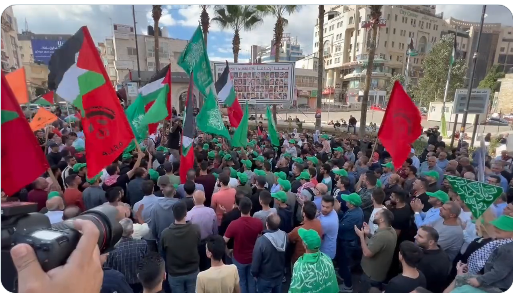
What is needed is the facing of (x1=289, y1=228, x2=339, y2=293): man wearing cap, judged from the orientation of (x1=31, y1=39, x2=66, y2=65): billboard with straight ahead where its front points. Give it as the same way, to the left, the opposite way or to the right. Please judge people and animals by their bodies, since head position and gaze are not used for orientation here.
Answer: the opposite way

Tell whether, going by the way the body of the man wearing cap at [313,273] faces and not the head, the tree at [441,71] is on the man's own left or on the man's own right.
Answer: on the man's own right

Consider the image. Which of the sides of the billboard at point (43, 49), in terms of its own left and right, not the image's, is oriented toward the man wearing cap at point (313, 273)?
front

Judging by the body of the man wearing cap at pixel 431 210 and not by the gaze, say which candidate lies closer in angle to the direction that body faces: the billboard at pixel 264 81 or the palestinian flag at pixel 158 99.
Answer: the palestinian flag

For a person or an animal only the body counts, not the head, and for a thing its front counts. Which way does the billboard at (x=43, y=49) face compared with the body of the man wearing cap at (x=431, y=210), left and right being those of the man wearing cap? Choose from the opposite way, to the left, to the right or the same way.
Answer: to the left

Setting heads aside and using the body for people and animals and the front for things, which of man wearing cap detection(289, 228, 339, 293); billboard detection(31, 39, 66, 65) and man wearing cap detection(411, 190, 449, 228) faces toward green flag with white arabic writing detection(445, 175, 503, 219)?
the billboard

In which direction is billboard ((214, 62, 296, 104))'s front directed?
toward the camera

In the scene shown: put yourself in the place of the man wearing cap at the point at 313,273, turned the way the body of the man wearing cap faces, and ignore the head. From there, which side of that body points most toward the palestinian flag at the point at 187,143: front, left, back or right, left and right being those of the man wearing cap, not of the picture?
front

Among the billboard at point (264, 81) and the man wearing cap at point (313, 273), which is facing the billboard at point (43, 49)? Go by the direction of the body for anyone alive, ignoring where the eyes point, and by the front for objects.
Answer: the man wearing cap

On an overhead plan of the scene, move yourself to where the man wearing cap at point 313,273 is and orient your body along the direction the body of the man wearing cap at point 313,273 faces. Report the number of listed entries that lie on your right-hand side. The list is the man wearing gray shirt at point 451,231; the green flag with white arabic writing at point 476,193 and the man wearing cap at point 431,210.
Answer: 3

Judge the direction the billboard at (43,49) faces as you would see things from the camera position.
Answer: facing the viewer

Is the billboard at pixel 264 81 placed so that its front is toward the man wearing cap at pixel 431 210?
yes

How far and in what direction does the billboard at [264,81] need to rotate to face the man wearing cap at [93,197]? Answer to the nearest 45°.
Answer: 0° — it already faces them
